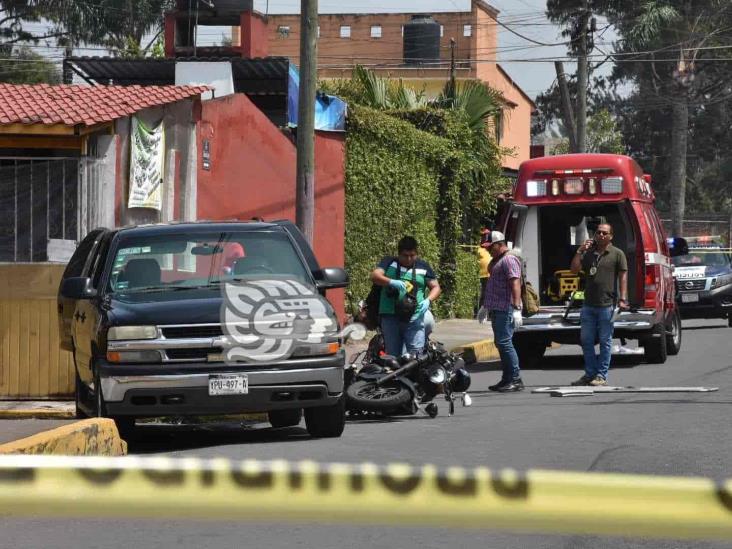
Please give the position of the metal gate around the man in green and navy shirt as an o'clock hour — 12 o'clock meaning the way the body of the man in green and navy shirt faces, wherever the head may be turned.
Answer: The metal gate is roughly at 3 o'clock from the man in green and navy shirt.

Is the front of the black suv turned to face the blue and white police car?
no

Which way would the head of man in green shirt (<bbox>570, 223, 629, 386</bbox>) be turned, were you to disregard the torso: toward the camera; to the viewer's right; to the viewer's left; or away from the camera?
toward the camera

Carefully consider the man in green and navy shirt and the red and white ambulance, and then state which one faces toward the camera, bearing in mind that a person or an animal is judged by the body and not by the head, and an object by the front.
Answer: the man in green and navy shirt

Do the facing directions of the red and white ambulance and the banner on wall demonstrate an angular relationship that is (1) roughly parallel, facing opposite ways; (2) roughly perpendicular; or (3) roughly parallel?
roughly parallel, facing opposite ways

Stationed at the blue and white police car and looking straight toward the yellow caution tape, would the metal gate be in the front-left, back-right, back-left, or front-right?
front-right

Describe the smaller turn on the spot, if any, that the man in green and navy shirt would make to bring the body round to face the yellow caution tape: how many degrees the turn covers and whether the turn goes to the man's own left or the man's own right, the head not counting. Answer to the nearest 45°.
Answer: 0° — they already face it

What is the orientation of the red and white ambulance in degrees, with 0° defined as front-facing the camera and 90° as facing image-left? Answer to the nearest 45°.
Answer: approximately 180°

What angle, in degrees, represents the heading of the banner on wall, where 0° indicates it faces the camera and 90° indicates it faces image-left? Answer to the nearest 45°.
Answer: approximately 0°

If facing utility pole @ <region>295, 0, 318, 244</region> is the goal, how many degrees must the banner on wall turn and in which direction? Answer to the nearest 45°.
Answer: approximately 90° to its left

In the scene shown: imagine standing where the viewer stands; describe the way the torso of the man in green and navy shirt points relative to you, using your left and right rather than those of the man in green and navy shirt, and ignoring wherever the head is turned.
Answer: facing the viewer

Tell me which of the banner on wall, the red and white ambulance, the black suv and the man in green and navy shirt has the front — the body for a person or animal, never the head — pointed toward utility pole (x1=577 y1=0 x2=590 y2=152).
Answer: the red and white ambulance

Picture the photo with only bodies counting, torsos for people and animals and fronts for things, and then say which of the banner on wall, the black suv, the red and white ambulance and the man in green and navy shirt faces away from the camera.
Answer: the red and white ambulance

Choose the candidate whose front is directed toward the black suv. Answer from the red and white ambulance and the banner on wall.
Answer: the banner on wall

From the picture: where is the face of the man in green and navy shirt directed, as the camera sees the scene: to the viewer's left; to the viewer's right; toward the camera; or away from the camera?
toward the camera

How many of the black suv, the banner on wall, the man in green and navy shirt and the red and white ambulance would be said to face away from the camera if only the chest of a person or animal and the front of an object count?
1

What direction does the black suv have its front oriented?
toward the camera

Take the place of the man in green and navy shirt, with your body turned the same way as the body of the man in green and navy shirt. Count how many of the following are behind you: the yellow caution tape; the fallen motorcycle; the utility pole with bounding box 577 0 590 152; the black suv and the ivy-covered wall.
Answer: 2
